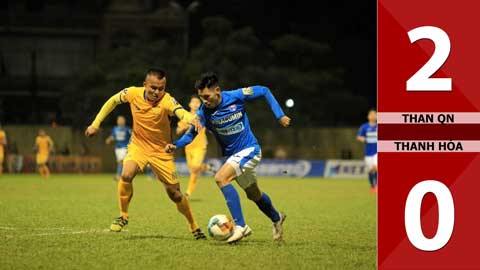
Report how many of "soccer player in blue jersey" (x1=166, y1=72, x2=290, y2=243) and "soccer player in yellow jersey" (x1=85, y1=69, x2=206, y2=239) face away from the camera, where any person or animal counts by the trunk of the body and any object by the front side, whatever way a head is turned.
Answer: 0

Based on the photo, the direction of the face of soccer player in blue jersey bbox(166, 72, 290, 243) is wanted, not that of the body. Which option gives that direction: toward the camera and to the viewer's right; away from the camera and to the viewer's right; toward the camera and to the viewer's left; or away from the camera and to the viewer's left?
toward the camera and to the viewer's left

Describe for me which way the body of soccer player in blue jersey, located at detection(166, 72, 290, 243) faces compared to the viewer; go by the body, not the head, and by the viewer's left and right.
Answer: facing the viewer and to the left of the viewer

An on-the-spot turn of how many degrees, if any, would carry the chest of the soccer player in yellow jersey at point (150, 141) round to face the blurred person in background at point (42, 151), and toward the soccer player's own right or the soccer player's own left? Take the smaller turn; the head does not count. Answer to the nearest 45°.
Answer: approximately 180°

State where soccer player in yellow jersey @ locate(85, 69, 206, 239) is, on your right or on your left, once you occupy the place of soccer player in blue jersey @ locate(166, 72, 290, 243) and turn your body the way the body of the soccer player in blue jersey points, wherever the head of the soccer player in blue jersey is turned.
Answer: on your right

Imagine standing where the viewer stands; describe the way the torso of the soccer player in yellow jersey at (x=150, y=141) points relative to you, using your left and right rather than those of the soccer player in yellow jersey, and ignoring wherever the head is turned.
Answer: facing the viewer

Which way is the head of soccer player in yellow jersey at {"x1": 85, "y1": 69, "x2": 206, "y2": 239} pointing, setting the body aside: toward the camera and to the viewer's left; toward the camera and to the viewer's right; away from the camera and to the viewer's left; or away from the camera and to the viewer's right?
toward the camera and to the viewer's right

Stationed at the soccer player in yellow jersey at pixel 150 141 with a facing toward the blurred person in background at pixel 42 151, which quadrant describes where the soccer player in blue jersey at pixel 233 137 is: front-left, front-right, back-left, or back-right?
back-right

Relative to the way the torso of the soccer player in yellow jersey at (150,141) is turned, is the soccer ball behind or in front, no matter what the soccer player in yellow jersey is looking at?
in front

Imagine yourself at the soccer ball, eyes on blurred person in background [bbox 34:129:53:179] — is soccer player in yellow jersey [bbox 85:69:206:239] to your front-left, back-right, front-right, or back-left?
front-left
